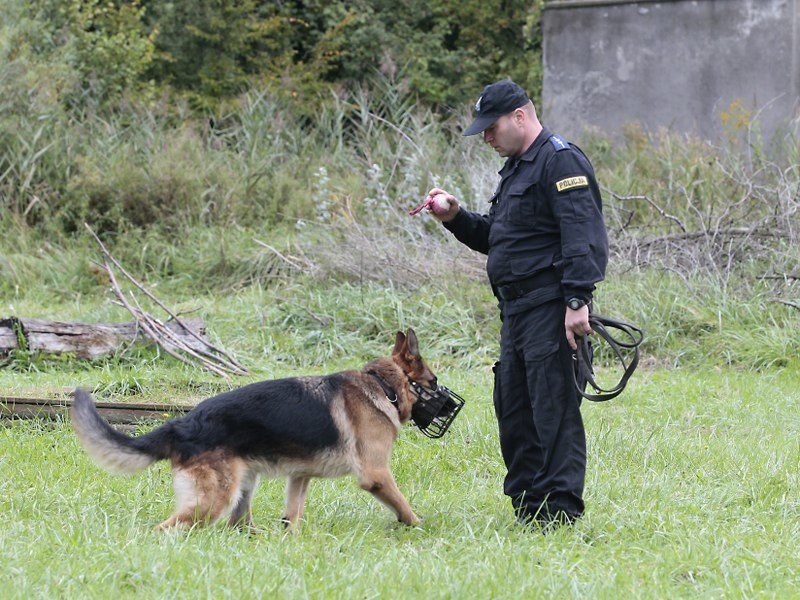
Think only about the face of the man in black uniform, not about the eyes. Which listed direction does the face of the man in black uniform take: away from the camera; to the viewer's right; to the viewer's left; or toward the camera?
to the viewer's left

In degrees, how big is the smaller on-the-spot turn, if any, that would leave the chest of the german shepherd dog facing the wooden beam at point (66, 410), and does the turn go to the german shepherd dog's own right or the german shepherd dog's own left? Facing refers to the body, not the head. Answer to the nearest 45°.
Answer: approximately 135° to the german shepherd dog's own left

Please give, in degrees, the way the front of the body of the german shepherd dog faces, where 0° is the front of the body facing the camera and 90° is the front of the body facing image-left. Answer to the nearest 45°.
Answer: approximately 270°

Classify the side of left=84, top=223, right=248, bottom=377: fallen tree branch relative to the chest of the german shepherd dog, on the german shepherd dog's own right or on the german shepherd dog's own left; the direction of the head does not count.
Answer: on the german shepherd dog's own left

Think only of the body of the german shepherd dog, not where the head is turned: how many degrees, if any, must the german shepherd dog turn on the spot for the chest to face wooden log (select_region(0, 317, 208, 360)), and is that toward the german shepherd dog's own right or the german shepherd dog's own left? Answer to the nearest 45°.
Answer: approximately 90° to the german shepherd dog's own left
